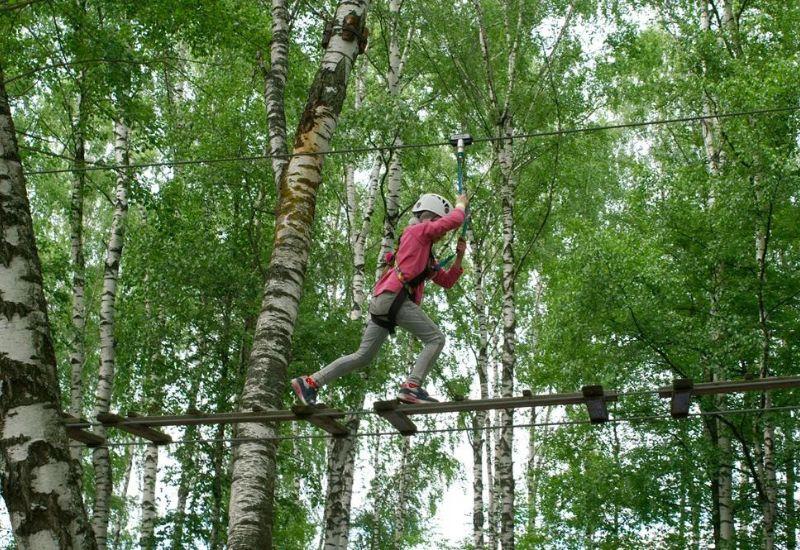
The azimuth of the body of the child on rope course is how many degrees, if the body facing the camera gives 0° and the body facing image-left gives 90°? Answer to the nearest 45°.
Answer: approximately 270°

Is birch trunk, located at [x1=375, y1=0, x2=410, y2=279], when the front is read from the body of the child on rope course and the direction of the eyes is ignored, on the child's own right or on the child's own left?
on the child's own left

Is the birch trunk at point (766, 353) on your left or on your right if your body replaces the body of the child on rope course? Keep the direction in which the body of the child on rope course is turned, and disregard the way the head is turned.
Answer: on your left

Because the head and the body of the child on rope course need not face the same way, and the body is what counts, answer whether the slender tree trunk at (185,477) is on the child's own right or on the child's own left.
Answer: on the child's own left

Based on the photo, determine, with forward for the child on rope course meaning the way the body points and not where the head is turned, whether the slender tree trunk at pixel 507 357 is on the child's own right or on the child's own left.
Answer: on the child's own left

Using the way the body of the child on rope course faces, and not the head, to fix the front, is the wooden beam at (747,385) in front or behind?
in front

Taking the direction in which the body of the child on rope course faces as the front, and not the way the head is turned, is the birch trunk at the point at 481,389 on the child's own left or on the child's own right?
on the child's own left

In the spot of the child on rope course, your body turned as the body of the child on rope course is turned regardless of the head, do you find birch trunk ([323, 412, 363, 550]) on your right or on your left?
on your left

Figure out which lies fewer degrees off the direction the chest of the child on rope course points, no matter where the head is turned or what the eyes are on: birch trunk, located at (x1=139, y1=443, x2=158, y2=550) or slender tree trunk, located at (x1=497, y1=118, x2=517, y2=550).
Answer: the slender tree trunk
